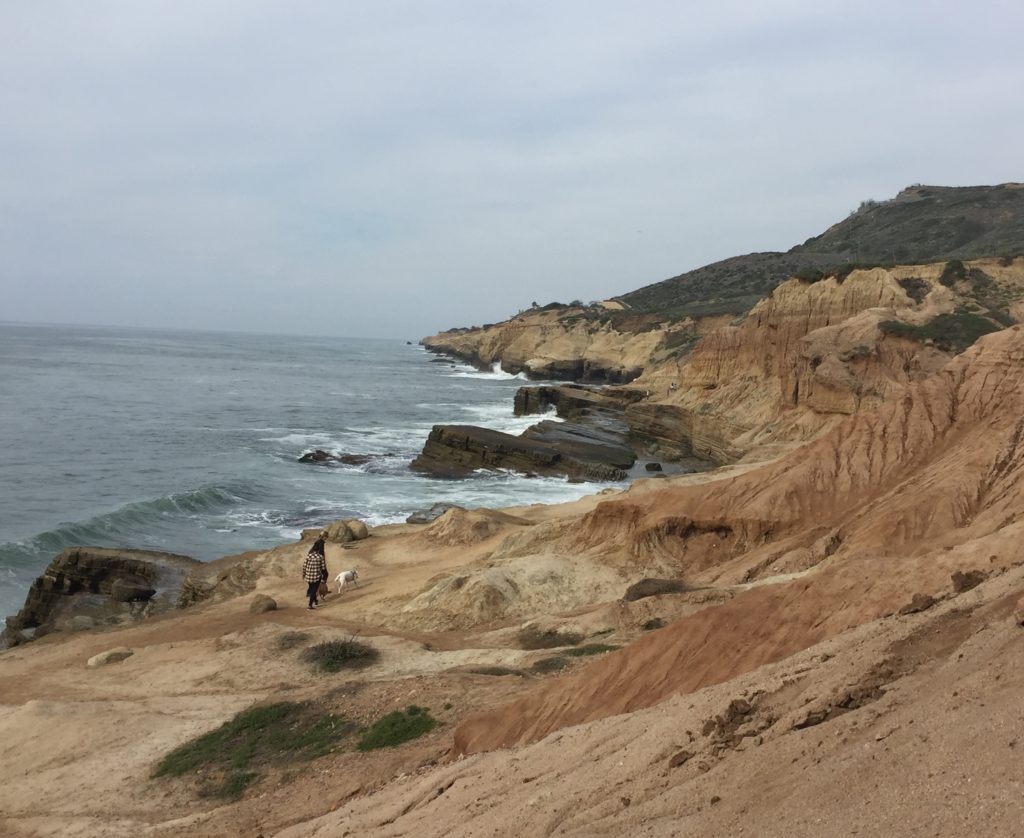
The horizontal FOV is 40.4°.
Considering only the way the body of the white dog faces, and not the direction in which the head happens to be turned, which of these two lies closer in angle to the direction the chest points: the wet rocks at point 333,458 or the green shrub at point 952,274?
the green shrub

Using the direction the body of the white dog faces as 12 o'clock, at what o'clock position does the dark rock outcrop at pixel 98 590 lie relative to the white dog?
The dark rock outcrop is roughly at 7 o'clock from the white dog.

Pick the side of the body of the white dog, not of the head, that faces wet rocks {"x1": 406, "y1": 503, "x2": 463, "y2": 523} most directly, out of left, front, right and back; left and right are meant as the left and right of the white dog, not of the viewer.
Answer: left

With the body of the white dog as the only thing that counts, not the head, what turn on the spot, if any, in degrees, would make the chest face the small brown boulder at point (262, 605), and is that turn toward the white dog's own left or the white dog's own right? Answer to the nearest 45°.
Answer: approximately 135° to the white dog's own right

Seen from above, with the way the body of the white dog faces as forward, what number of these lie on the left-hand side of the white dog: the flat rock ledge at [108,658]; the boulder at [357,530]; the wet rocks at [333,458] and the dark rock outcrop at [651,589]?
2

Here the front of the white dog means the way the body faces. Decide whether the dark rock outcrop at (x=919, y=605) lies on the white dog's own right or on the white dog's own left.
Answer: on the white dog's own right

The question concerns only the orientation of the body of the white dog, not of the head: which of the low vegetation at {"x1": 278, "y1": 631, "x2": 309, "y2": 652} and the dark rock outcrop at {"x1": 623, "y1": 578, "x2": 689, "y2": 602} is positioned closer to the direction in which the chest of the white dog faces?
the dark rock outcrop

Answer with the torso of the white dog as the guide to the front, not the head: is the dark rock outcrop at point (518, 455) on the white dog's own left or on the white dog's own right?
on the white dog's own left

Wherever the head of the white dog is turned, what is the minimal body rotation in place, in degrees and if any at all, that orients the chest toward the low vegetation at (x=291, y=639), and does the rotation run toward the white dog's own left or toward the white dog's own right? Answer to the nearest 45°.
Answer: approximately 90° to the white dog's own right

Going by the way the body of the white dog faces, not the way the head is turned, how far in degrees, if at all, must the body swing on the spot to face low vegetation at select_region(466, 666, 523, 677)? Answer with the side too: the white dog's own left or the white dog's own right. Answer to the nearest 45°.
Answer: approximately 90° to the white dog's own right

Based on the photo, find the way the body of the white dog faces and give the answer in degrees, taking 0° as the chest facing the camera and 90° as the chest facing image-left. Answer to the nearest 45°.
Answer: approximately 270°

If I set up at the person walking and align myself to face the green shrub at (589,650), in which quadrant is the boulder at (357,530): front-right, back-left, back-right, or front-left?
back-left

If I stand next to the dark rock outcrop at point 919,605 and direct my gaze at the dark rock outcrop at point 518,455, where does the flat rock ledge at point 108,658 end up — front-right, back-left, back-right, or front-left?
front-left
